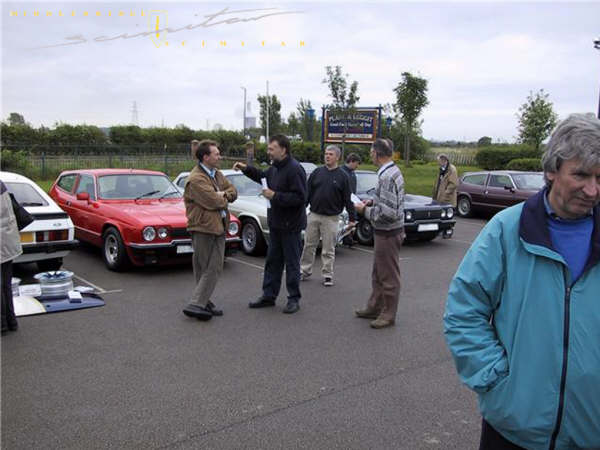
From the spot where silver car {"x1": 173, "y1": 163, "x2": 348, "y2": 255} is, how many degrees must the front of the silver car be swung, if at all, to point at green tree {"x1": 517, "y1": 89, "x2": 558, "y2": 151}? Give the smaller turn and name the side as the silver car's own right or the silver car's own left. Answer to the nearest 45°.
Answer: approximately 90° to the silver car's own left

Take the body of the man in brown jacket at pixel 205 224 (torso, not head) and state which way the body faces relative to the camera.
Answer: to the viewer's right

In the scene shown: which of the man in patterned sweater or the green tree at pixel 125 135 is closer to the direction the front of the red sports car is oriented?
the man in patterned sweater

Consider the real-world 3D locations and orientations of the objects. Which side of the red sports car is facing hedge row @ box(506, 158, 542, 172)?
left

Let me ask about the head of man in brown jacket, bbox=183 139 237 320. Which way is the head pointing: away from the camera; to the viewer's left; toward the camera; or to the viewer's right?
to the viewer's right

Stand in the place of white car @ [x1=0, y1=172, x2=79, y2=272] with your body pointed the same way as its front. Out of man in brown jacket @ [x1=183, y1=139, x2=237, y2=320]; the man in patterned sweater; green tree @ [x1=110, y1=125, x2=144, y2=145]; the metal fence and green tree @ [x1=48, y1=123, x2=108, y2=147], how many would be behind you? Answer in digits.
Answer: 2

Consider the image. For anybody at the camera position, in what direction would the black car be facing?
facing the viewer and to the right of the viewer

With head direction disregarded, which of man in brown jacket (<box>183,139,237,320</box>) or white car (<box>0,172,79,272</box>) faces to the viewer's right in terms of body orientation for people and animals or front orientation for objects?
the man in brown jacket

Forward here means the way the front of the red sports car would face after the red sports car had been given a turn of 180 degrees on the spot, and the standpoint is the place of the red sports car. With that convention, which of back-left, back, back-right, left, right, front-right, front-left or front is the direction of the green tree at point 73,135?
front-right

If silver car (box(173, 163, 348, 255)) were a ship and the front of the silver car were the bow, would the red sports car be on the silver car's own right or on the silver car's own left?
on the silver car's own right

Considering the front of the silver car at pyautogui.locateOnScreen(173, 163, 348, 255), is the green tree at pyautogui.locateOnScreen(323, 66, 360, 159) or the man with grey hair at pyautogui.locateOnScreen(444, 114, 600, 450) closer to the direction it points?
the man with grey hair

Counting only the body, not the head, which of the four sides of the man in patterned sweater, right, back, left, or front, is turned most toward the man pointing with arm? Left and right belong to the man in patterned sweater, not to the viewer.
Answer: front

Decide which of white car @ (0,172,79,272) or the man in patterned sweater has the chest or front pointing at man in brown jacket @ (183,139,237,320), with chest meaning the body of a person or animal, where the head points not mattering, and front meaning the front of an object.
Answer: the man in patterned sweater

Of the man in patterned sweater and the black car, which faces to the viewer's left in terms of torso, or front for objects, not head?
the man in patterned sweater

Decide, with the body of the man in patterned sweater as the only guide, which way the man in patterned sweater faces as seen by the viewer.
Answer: to the viewer's left

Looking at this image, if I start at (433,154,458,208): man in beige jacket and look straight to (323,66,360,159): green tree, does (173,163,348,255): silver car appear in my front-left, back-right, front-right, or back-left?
back-left

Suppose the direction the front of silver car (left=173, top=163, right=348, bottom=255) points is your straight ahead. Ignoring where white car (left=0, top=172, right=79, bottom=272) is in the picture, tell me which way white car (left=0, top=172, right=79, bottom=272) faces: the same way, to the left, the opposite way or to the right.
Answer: the opposite way

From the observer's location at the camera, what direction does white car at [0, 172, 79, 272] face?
facing away from the viewer and to the left of the viewer

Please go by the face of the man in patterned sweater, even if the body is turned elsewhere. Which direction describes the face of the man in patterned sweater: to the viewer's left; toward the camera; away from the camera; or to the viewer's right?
to the viewer's left
